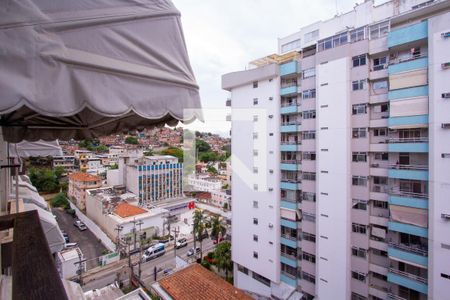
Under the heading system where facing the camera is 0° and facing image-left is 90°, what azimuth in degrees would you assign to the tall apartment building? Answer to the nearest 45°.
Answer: approximately 45°

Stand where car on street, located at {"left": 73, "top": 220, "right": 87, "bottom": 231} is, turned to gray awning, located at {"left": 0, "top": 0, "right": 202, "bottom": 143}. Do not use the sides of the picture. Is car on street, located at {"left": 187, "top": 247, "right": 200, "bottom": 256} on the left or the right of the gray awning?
left

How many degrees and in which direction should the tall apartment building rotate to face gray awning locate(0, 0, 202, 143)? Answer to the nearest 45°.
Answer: approximately 45° to its left

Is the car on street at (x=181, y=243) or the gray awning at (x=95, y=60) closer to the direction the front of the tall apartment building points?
the gray awning
